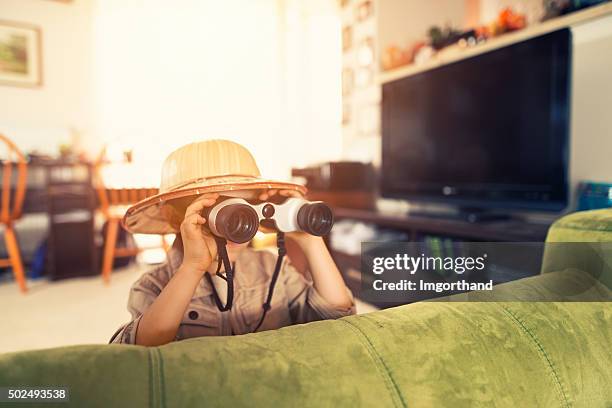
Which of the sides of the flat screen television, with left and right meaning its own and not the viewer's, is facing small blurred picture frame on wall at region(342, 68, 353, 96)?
right

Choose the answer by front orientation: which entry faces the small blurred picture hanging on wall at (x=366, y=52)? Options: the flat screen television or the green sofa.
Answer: the green sofa

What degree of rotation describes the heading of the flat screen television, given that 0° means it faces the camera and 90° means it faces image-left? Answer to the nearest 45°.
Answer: approximately 45°

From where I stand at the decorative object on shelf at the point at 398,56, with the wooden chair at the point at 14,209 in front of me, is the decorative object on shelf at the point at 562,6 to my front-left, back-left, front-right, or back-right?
back-left

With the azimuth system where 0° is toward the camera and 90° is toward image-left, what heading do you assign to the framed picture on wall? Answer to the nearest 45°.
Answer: approximately 315°

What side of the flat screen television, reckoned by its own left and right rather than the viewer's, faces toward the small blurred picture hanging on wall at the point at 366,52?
right

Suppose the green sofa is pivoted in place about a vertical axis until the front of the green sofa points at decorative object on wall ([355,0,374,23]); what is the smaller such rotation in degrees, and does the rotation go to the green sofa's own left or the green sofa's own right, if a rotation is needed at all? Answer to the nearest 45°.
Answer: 0° — it already faces it

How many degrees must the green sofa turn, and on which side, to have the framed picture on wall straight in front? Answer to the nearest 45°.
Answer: approximately 45° to its left

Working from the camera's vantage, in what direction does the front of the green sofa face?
facing away from the viewer
